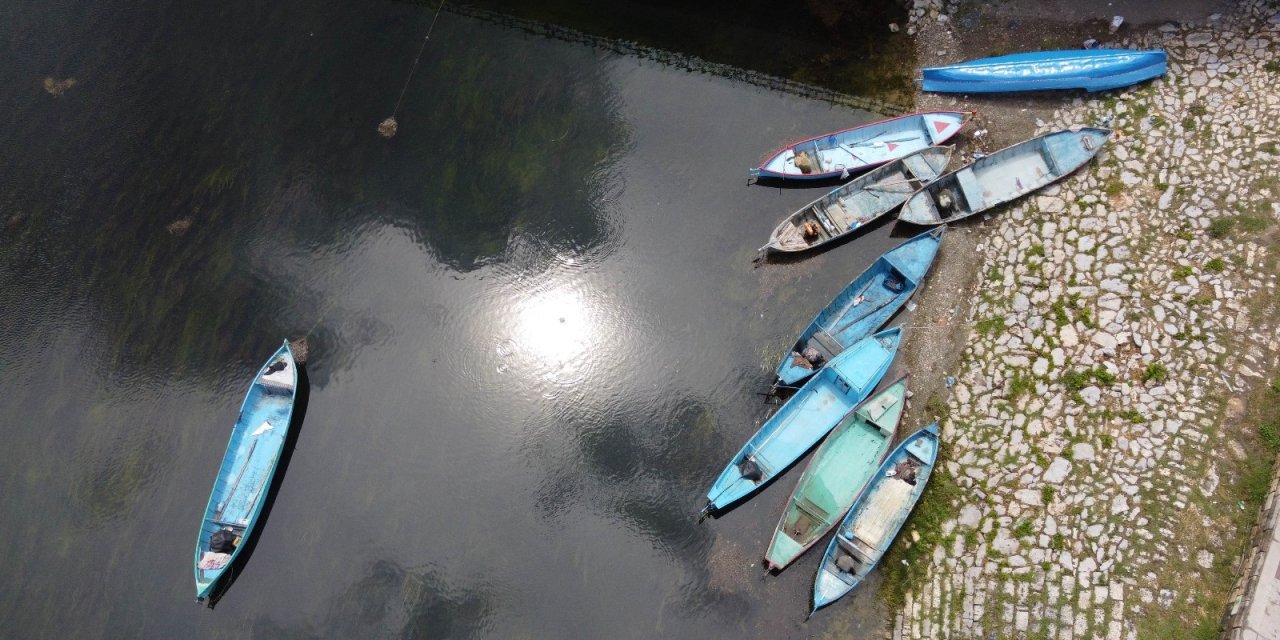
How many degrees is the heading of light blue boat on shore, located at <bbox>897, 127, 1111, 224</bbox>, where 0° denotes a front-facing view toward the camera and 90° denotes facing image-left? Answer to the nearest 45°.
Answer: approximately 225°

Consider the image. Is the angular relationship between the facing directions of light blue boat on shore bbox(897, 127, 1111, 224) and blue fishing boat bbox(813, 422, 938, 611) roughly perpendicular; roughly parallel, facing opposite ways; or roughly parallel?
roughly parallel

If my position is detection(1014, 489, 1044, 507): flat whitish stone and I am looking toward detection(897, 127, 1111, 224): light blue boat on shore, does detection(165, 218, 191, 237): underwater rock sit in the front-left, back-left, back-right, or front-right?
front-left

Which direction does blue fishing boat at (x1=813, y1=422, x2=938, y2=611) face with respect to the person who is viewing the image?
facing away from the viewer and to the right of the viewer

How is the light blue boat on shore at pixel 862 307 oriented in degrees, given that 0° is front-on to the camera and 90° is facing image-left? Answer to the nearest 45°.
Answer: approximately 225°

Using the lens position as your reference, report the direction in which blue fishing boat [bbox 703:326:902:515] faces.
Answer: facing away from the viewer and to the right of the viewer

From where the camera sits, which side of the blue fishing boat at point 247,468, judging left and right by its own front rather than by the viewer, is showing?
back

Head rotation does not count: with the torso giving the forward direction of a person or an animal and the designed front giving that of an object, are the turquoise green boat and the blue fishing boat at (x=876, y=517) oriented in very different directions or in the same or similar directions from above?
same or similar directions
